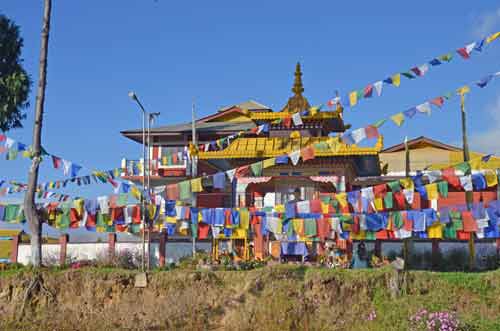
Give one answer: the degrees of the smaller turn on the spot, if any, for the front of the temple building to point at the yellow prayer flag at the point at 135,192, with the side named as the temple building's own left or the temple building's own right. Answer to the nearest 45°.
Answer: approximately 45° to the temple building's own right

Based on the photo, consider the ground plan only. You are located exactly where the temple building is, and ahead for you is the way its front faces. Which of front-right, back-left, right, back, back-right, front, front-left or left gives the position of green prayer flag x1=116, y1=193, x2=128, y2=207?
front-right

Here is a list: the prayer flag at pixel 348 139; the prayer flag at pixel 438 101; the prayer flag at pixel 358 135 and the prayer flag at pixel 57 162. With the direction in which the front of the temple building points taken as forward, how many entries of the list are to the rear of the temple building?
0

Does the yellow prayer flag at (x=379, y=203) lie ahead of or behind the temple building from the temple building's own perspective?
ahead

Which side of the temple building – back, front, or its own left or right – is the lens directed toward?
front

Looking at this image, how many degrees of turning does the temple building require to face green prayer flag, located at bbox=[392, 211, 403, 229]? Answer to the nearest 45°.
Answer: approximately 45° to its left

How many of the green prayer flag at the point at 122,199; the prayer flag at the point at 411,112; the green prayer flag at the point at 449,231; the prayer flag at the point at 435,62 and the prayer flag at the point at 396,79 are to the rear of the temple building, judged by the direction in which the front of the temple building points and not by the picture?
0

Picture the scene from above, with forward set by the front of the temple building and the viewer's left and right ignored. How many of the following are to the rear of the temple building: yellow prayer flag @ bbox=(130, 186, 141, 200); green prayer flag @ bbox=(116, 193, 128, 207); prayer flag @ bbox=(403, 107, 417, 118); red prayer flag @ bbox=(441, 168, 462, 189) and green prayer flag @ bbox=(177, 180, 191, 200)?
0

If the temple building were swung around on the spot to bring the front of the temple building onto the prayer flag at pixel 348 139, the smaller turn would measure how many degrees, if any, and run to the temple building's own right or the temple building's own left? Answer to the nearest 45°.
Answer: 0° — it already faces it

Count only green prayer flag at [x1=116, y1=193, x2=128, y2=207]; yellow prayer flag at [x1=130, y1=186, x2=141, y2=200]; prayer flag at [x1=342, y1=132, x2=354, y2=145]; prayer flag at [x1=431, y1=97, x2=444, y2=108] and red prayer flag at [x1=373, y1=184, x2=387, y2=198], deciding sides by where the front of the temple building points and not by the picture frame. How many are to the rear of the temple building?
0

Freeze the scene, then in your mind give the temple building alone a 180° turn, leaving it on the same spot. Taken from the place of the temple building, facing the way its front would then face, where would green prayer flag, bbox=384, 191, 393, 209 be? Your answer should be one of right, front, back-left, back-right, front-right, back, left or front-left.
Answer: back-right

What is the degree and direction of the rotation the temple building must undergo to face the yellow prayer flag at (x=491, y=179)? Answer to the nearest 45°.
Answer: approximately 45° to its left

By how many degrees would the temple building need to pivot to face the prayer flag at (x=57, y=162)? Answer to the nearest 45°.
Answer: approximately 45° to its right

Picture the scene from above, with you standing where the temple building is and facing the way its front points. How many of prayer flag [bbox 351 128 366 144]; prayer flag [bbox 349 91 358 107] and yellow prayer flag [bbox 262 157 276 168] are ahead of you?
3

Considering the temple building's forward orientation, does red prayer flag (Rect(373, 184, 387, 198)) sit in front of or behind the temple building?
in front
